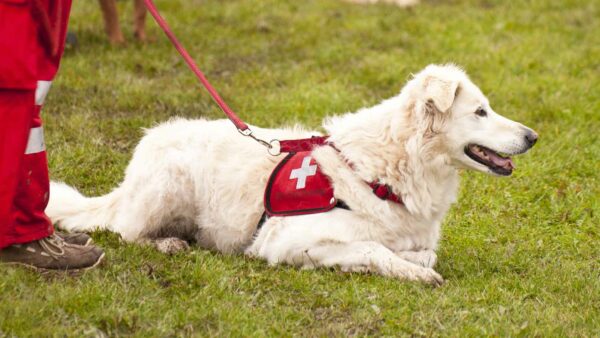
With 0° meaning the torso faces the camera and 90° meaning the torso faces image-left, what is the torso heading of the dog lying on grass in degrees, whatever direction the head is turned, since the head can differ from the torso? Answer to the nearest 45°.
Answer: approximately 270°
